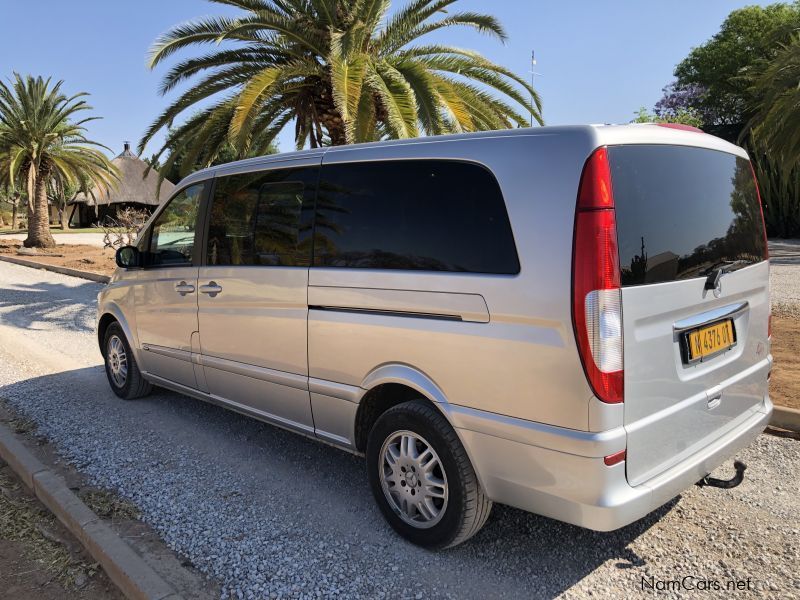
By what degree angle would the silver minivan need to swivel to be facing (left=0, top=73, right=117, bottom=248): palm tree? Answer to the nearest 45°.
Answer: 0° — it already faces it

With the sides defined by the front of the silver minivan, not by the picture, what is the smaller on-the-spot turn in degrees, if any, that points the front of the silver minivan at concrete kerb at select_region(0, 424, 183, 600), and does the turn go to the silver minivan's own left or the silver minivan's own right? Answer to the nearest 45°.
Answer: approximately 45° to the silver minivan's own left

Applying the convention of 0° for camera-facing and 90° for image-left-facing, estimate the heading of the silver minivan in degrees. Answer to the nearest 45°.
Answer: approximately 135°

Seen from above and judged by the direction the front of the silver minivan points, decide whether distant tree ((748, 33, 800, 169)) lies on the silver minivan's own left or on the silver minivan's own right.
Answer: on the silver minivan's own right

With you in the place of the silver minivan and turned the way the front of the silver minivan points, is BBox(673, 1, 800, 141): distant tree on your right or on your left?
on your right

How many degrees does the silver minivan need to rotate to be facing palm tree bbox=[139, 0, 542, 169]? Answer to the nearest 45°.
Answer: approximately 45° to its right

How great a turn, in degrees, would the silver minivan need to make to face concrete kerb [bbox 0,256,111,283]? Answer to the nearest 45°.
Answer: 0° — it already faces it

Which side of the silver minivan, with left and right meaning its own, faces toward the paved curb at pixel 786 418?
right

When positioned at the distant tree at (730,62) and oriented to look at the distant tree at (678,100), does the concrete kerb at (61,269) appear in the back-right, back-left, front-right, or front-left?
back-left
